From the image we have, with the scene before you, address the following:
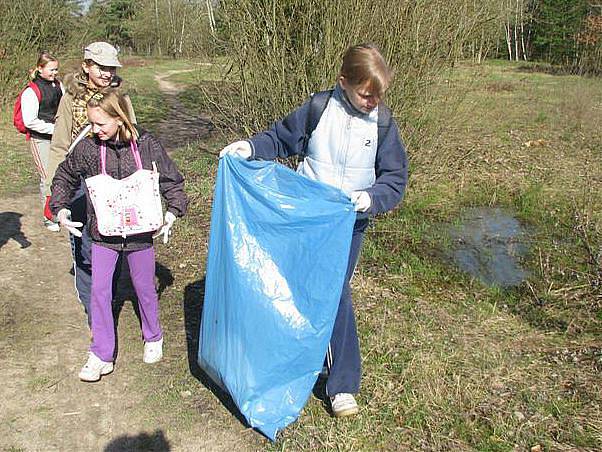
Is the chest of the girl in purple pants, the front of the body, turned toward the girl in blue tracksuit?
no

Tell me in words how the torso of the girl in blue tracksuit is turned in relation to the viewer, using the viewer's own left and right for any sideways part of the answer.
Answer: facing the viewer

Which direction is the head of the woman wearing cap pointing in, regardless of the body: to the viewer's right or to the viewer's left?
to the viewer's right

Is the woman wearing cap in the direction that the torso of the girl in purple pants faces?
no

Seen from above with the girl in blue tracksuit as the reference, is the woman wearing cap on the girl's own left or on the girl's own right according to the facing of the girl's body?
on the girl's own right

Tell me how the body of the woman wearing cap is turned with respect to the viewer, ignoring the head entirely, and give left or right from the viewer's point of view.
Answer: facing the viewer and to the right of the viewer

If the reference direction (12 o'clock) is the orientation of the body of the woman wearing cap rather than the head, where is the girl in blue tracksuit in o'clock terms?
The girl in blue tracksuit is roughly at 12 o'clock from the woman wearing cap.

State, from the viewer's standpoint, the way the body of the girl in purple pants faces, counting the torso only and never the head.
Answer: toward the camera

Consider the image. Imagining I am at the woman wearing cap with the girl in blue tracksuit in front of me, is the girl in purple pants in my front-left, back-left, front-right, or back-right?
front-right

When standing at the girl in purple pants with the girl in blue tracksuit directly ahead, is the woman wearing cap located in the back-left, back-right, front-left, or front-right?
back-left

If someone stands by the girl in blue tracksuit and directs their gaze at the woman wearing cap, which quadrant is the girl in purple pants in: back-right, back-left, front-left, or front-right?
front-left

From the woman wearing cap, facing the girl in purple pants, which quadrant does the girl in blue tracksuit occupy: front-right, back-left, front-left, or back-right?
front-left
